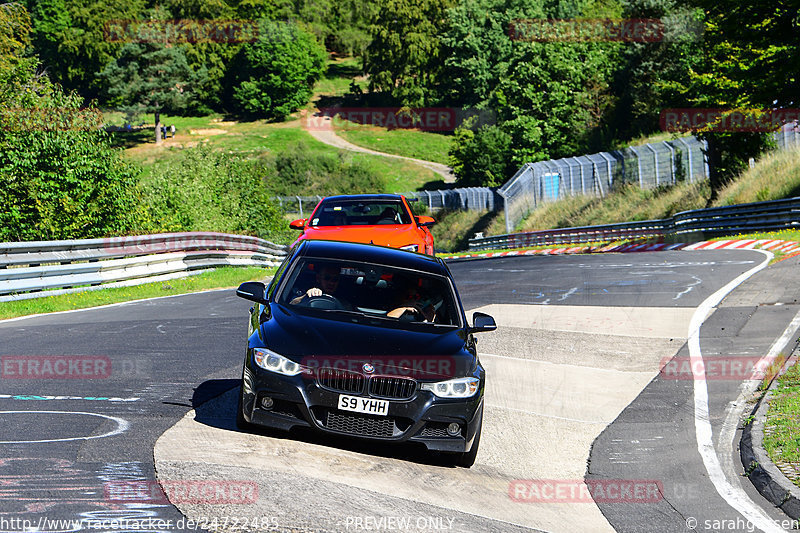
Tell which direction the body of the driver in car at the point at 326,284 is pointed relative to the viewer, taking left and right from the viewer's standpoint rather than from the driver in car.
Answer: facing the viewer

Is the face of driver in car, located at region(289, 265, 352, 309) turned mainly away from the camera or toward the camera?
toward the camera

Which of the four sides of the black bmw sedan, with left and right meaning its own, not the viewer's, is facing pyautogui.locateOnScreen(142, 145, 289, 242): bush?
back

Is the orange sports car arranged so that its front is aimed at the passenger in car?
yes

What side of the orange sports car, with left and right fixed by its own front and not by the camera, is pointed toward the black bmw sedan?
front

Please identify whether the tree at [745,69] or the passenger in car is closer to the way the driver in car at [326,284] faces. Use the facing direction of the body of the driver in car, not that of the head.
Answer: the passenger in car

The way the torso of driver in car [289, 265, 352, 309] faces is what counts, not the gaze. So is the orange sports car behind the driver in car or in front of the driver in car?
behind

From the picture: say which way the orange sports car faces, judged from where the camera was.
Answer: facing the viewer

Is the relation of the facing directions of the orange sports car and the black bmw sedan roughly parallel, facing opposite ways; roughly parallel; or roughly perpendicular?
roughly parallel

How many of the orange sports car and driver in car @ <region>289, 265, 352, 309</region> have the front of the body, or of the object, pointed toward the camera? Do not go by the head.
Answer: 2

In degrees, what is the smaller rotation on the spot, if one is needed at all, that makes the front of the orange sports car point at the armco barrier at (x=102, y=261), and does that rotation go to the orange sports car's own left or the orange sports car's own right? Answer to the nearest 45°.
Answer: approximately 135° to the orange sports car's own right
